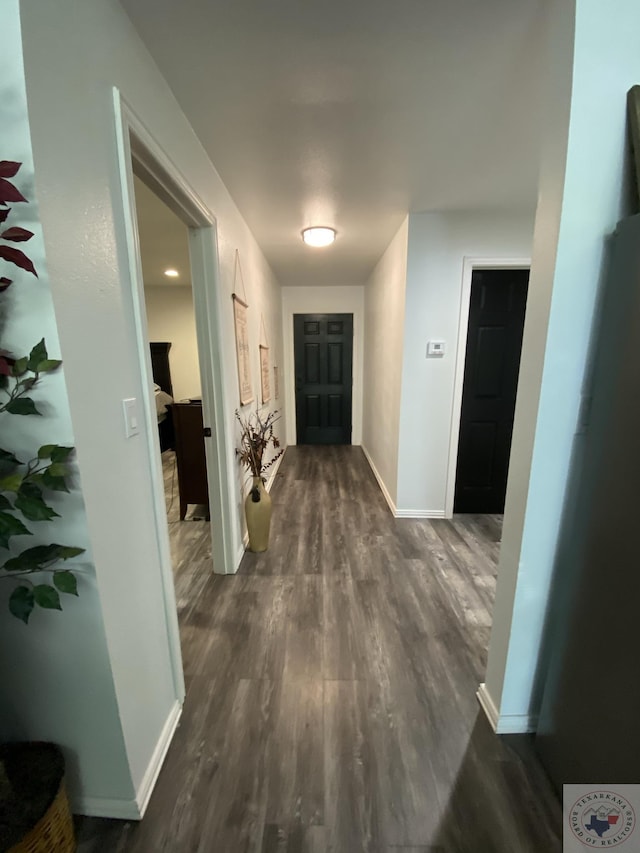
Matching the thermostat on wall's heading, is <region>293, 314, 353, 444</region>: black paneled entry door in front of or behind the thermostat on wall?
behind

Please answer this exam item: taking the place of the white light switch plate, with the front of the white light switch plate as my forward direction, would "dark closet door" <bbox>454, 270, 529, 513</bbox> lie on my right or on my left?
on my left

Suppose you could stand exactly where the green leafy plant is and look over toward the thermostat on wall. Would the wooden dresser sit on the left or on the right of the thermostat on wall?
left

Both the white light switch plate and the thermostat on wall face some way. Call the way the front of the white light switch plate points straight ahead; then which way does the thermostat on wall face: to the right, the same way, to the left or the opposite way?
to the right

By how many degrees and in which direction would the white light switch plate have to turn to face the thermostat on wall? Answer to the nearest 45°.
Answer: approximately 45° to its left

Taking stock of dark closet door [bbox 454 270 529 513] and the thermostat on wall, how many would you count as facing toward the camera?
2

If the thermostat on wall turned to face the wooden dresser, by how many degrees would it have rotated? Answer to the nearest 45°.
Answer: approximately 90° to its right

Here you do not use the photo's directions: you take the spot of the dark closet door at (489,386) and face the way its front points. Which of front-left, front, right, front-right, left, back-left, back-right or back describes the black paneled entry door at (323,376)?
back-right

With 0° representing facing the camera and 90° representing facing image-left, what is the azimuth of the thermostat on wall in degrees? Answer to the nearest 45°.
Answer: approximately 0°

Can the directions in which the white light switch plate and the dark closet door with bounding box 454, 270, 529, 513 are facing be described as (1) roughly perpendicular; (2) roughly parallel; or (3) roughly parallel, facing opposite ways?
roughly perpendicular

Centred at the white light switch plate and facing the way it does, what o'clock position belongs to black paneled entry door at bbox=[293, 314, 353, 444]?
The black paneled entry door is roughly at 9 o'clock from the white light switch plate.

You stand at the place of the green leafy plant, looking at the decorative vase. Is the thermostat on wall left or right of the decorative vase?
right

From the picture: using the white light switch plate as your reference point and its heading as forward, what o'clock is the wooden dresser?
The wooden dresser is roughly at 8 o'clock from the white light switch plate.

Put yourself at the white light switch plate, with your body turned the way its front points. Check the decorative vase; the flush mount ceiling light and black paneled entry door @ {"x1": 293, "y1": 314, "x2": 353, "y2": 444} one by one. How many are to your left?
3
